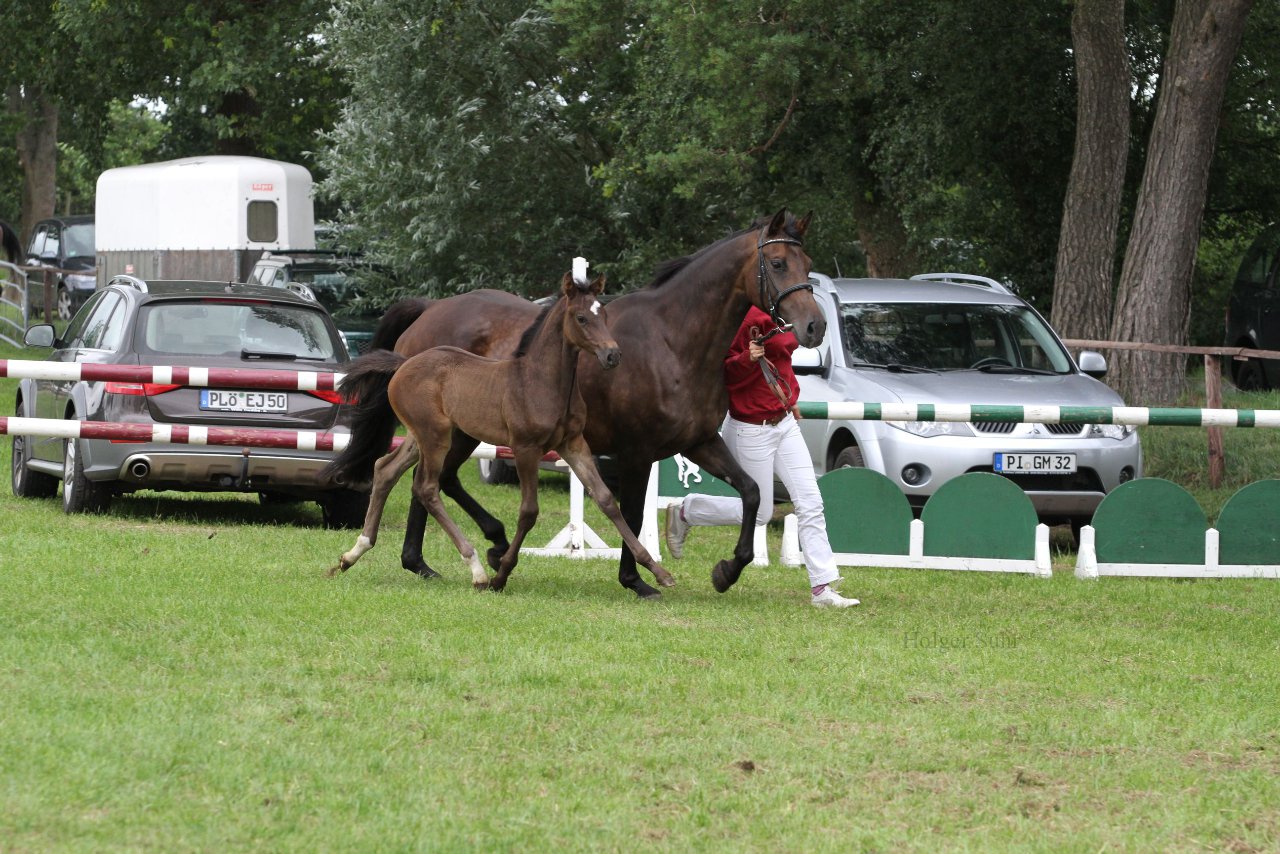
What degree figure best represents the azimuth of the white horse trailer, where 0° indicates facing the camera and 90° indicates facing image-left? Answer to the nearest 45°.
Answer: approximately 315°

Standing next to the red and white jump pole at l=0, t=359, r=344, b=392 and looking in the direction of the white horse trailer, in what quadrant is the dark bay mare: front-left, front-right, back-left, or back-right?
back-right

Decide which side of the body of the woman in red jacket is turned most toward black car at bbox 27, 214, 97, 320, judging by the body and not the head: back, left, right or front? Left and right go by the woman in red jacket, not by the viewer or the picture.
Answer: back

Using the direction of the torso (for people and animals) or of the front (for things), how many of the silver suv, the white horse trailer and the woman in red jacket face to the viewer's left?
0

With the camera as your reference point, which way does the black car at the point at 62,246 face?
facing the viewer and to the right of the viewer

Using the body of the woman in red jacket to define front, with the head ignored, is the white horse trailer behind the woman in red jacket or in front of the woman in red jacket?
behind

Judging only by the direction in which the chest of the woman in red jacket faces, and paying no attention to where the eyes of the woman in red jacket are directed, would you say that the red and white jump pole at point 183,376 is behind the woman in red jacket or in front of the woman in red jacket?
behind

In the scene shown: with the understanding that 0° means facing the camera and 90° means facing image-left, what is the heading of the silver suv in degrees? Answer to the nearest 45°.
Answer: approximately 315°

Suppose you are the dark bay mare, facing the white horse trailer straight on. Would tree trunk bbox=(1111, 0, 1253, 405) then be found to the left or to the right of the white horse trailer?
right
